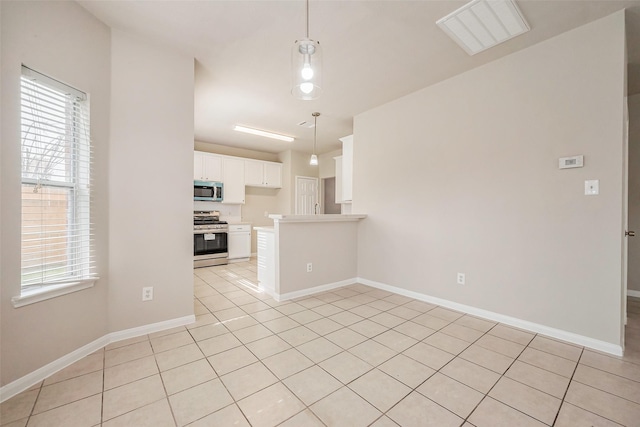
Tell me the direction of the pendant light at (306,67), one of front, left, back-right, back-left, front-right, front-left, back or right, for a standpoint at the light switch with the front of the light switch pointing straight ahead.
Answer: front-right

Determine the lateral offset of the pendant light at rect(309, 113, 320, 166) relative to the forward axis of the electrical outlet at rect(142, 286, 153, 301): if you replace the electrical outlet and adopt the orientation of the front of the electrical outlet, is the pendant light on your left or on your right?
on your left

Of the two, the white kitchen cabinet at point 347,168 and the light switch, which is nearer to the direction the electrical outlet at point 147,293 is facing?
the light switch

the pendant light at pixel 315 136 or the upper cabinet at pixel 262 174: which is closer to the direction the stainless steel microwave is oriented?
the pendant light

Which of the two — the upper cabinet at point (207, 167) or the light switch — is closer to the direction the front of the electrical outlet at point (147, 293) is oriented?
the light switch

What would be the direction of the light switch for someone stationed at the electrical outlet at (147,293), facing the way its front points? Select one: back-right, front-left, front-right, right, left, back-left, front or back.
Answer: front-left

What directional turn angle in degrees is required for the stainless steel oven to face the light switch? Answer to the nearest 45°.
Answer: approximately 45° to its left

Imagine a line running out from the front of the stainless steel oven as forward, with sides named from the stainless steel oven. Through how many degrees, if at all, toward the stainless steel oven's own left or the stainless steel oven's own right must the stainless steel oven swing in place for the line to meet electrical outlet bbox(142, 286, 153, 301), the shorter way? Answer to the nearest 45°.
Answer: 0° — it already faces it

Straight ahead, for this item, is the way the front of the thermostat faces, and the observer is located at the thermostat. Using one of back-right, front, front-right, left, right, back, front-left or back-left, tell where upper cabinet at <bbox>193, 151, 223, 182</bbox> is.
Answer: right

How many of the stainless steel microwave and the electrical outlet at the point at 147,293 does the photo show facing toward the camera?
2

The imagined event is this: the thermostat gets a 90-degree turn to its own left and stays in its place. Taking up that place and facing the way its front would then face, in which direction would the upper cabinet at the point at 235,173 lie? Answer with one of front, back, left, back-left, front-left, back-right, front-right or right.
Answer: back
